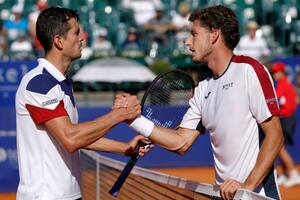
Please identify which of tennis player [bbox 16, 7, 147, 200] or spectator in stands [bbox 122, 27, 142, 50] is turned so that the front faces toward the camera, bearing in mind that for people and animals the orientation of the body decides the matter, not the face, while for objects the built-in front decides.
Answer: the spectator in stands

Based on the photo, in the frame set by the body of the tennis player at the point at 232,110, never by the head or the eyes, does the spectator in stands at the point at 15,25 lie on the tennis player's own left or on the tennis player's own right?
on the tennis player's own right

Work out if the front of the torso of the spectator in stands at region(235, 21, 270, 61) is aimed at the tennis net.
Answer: yes

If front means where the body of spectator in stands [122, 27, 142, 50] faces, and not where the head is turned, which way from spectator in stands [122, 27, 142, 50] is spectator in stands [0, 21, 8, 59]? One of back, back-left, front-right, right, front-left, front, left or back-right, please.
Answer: right

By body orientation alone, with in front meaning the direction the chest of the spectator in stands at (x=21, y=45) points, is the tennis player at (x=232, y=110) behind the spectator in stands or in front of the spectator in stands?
in front

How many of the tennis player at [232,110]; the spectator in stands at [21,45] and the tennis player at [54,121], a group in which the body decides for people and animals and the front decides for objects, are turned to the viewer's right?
1

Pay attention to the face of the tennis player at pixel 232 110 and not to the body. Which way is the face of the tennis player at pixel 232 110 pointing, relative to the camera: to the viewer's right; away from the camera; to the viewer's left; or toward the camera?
to the viewer's left

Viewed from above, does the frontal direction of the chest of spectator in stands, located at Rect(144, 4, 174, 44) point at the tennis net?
yes

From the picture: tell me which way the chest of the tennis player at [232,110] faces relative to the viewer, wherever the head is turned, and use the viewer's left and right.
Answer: facing the viewer and to the left of the viewer

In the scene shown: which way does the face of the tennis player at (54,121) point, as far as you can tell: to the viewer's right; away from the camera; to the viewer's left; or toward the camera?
to the viewer's right

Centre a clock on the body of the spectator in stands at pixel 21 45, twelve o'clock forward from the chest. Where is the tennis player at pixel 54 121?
The tennis player is roughly at 12 o'clock from the spectator in stands.

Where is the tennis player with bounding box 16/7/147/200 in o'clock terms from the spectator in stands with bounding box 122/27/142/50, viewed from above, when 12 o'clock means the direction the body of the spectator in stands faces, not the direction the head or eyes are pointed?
The tennis player is roughly at 12 o'clock from the spectator in stands.

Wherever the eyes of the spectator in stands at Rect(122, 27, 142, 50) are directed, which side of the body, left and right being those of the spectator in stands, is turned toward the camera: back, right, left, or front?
front

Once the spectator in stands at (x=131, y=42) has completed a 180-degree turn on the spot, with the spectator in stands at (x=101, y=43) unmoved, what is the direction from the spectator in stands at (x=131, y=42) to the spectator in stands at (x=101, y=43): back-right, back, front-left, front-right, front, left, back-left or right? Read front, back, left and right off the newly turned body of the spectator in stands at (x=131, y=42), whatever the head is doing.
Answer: left

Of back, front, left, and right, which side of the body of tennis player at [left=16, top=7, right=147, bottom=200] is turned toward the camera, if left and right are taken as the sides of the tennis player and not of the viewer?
right

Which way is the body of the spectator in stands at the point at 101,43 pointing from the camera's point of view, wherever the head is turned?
toward the camera

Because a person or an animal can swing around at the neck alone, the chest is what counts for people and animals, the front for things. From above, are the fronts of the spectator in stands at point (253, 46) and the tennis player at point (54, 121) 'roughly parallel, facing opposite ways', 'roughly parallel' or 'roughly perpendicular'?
roughly perpendicular
